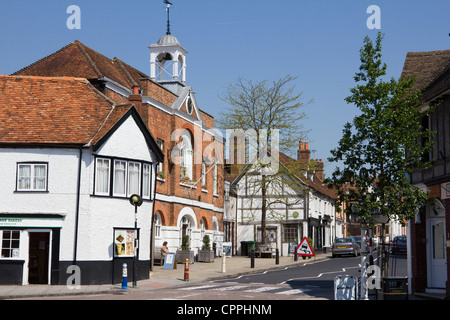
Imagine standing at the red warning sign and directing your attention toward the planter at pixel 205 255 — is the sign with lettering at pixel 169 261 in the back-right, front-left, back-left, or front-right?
front-left

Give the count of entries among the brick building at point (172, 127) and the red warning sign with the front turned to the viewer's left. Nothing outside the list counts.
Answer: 0

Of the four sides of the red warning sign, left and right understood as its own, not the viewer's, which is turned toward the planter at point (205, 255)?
right

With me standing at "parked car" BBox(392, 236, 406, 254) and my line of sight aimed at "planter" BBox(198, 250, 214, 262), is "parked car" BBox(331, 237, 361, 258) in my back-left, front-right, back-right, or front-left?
front-left

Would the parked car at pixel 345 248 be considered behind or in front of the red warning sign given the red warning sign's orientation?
behind

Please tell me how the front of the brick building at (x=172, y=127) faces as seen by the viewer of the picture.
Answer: facing the viewer and to the right of the viewer

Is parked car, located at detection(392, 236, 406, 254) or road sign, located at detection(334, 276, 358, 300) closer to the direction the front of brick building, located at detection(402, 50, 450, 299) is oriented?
the road sign

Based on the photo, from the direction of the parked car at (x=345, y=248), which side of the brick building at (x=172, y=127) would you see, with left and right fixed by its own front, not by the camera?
left

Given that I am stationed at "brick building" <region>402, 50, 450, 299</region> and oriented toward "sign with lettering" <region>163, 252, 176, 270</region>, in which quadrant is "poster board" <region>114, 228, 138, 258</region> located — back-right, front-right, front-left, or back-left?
front-left

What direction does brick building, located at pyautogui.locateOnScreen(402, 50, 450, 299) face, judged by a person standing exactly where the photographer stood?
facing the viewer and to the left of the viewer

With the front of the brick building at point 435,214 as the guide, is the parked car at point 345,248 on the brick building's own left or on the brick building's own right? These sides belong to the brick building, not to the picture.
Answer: on the brick building's own right

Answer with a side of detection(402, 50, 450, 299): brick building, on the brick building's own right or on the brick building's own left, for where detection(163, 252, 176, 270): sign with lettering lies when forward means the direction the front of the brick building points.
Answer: on the brick building's own right

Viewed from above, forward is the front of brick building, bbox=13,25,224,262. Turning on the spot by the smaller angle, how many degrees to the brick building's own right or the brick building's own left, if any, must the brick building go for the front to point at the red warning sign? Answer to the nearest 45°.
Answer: approximately 45° to the brick building's own left

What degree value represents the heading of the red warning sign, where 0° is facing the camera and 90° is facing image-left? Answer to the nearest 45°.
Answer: approximately 0°
